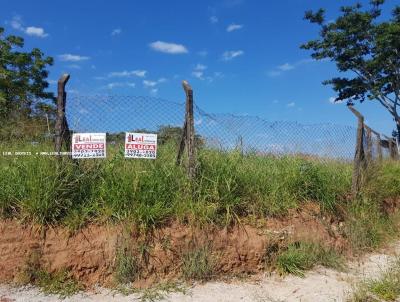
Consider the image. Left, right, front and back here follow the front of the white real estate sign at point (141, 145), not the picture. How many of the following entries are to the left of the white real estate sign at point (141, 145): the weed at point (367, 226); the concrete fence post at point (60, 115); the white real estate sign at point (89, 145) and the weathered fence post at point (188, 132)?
2

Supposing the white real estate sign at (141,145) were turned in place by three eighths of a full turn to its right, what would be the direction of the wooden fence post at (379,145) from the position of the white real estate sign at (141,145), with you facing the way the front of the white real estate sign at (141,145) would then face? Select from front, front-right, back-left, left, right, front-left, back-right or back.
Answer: right

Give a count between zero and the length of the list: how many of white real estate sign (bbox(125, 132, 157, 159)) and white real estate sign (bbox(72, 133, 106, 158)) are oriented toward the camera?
2

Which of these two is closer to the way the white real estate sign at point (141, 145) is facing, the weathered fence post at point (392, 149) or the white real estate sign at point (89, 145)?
the white real estate sign

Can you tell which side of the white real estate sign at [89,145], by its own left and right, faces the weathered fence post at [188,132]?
left

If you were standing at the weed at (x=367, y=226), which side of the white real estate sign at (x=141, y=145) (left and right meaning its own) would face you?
left

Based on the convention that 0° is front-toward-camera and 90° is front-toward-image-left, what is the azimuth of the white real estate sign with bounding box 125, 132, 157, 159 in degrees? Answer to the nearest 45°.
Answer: approximately 0°
